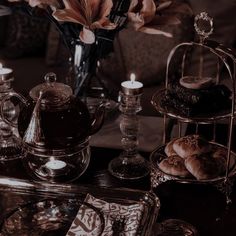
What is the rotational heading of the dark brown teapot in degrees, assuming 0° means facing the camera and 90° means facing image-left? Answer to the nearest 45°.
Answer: approximately 270°
